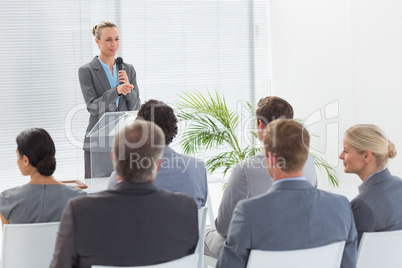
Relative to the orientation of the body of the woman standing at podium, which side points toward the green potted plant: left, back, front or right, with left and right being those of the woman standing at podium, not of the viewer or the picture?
left

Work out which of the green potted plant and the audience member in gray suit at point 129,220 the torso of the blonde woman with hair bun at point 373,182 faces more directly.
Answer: the green potted plant

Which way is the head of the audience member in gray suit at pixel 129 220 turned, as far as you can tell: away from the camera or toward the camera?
away from the camera

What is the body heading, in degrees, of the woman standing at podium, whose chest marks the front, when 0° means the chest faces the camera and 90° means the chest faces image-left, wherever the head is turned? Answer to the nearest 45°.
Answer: approximately 315°

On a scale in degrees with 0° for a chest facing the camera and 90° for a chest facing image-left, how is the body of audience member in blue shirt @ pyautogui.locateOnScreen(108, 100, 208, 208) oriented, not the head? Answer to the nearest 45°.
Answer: approximately 135°

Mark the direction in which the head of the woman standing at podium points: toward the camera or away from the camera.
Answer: toward the camera

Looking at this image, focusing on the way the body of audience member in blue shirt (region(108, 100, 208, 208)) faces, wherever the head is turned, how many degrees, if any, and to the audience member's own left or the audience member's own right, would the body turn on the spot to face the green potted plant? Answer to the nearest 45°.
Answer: approximately 45° to the audience member's own right

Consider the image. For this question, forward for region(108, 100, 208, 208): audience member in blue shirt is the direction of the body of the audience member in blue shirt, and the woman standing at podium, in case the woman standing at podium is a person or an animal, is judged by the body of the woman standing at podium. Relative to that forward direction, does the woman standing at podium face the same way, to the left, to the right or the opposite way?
the opposite way

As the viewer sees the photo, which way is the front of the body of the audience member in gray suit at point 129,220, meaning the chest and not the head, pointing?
away from the camera

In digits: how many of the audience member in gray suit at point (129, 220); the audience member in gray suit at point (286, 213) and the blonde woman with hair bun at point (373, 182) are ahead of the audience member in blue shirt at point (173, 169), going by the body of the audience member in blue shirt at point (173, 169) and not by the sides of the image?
0

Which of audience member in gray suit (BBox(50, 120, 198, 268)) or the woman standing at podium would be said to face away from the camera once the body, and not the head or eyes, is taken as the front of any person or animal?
the audience member in gray suit

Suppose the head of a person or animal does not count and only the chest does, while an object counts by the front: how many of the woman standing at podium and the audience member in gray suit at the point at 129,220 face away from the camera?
1

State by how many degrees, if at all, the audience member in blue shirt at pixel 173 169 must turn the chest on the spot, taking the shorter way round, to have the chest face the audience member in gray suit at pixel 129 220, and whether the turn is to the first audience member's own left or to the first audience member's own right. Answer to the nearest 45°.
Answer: approximately 135° to the first audience member's own left
